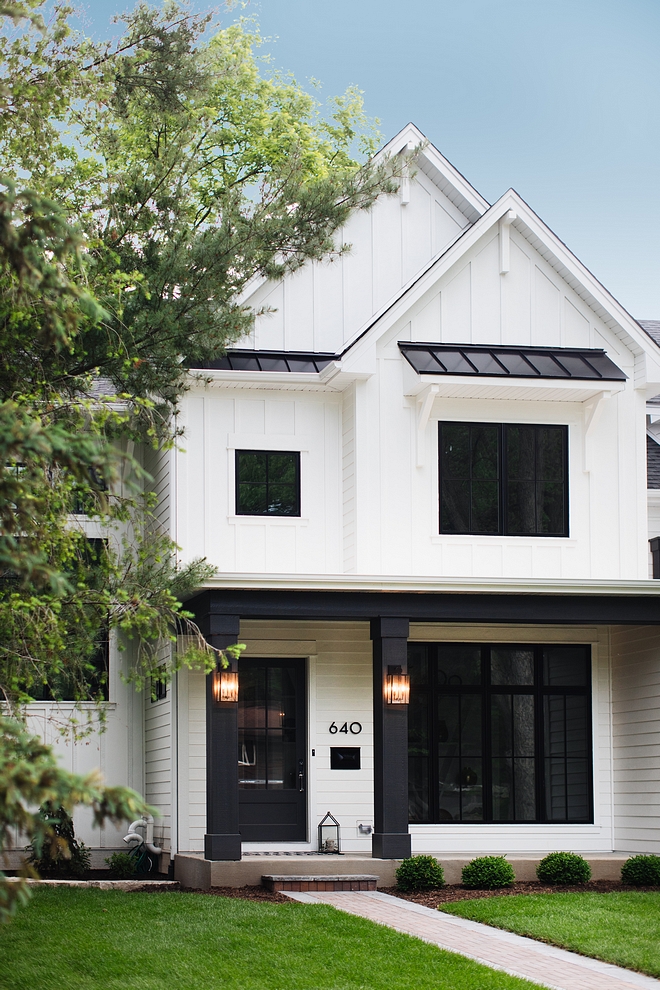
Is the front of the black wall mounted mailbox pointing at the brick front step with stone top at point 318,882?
yes

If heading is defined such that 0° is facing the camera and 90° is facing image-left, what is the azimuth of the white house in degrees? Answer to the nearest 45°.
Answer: approximately 0°

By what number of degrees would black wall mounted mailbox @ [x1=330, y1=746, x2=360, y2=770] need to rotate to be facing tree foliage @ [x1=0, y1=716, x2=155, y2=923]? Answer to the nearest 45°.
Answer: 0° — it already faces it

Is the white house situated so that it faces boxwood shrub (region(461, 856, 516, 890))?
yes
